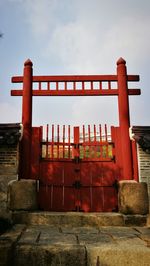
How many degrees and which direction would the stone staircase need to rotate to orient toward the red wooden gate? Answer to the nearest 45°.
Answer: approximately 180°

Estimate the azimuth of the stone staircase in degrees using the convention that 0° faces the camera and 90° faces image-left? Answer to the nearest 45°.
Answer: approximately 0°
